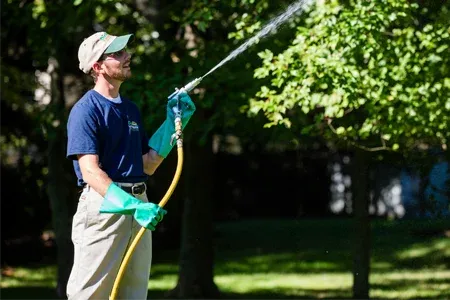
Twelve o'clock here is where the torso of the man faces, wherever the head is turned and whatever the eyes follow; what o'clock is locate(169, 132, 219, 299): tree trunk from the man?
The tree trunk is roughly at 8 o'clock from the man.

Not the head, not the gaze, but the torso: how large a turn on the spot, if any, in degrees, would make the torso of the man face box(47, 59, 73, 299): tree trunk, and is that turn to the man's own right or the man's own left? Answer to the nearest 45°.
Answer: approximately 135° to the man's own left

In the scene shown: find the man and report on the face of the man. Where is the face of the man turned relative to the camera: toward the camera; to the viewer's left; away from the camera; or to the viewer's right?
to the viewer's right

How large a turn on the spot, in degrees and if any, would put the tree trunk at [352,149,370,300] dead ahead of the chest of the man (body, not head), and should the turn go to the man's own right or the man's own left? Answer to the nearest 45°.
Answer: approximately 90° to the man's own left

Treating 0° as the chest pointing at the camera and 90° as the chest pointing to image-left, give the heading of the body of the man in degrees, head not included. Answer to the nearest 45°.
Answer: approximately 315°
